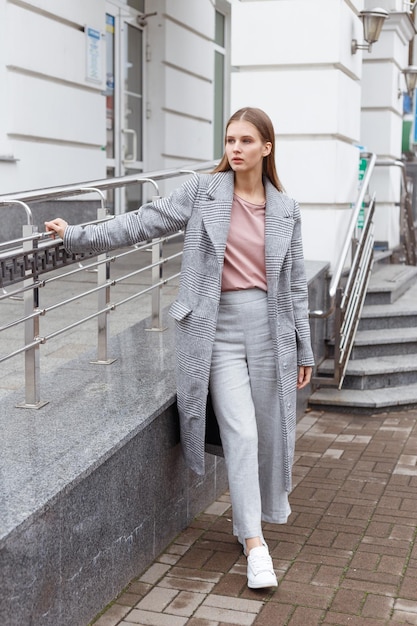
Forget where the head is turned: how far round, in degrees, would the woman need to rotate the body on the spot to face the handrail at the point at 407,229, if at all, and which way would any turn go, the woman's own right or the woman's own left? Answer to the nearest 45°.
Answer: approximately 180°

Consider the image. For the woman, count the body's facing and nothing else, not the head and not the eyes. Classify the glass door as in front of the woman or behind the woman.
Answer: behind

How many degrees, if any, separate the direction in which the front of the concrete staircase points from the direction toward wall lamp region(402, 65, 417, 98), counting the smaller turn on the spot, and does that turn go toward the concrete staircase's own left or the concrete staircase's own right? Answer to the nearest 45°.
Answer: approximately 180°

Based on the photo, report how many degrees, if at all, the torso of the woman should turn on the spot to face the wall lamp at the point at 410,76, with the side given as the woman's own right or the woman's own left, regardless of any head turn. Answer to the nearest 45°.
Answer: approximately 180°

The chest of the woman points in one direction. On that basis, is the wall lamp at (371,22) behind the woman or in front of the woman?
behind

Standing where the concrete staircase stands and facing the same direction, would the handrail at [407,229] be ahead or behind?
behind

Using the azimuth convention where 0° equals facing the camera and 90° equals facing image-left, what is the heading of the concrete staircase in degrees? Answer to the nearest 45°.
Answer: approximately 0°

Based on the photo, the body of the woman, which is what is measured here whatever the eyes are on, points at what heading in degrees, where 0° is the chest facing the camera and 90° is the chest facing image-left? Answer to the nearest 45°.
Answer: approximately 0°

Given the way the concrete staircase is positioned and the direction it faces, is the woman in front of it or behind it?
in front
